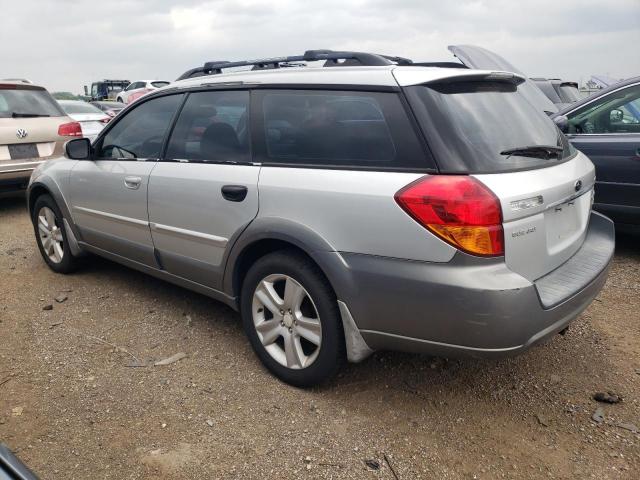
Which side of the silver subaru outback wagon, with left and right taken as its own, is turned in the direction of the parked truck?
front

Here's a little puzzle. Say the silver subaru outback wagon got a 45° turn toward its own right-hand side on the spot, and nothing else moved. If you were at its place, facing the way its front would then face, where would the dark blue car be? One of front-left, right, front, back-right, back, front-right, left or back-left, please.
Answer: front-right

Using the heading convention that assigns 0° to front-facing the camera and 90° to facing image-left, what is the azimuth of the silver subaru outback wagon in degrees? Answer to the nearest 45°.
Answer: approximately 135°
